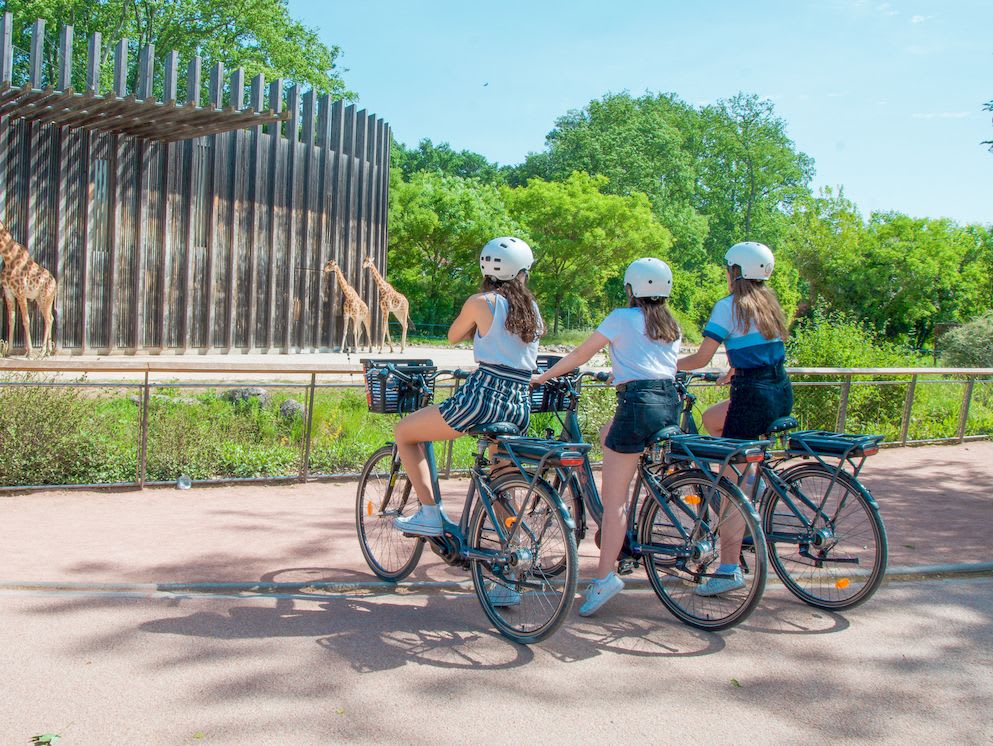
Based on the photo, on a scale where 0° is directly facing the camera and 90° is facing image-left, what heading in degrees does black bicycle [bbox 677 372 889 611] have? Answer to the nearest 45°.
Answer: approximately 135°

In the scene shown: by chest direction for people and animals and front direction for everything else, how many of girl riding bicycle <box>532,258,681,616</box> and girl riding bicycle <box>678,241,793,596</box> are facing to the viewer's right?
0

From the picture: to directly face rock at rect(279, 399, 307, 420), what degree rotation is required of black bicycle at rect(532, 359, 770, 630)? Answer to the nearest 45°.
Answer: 0° — it already faces it

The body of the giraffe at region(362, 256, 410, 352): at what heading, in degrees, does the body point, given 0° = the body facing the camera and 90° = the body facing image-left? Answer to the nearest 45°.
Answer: approximately 90°

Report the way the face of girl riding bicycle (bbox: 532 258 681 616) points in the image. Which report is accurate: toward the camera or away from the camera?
away from the camera

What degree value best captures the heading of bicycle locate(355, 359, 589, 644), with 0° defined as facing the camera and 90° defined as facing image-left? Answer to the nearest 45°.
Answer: approximately 135°

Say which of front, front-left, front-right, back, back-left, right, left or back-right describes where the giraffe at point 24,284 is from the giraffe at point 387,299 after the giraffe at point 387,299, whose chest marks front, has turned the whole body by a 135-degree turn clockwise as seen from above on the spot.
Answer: back

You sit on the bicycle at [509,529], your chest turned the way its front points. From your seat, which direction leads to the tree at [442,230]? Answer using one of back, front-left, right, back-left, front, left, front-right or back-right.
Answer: front-right

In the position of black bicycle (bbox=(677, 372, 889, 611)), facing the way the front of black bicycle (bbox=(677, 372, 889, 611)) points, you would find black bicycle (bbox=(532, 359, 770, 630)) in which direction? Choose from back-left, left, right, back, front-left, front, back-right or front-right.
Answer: left

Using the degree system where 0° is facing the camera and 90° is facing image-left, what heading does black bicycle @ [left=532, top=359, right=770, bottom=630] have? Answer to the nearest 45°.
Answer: approximately 135°

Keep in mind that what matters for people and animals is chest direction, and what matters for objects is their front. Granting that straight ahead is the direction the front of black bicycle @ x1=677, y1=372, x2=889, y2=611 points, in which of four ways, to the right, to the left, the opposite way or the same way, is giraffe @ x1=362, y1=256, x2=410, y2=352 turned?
to the left
